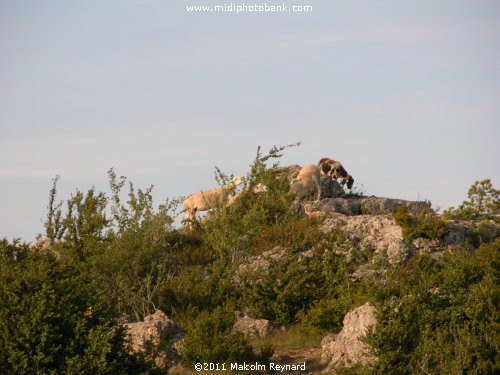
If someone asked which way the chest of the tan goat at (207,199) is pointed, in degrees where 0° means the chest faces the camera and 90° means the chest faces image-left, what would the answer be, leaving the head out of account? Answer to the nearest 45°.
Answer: approximately 270°

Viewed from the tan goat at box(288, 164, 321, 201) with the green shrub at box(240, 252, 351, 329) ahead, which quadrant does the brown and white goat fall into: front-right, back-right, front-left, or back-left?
back-left

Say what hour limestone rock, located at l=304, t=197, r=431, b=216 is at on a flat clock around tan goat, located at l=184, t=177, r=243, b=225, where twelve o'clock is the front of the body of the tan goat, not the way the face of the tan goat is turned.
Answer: The limestone rock is roughly at 12 o'clock from the tan goat.

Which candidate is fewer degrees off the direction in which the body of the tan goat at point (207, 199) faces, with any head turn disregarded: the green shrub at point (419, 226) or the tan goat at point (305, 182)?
the tan goat at point (305, 182)

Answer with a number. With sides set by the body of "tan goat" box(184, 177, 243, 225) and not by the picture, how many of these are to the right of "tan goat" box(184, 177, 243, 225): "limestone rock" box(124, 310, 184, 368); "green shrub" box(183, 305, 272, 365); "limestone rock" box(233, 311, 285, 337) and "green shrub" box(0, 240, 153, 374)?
4

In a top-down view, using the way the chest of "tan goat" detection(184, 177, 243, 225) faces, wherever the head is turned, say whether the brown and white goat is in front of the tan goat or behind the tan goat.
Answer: in front

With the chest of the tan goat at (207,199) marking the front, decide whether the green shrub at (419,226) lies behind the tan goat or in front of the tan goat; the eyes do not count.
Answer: in front

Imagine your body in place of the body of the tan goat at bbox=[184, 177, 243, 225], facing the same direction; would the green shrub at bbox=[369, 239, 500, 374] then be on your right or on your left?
on your right

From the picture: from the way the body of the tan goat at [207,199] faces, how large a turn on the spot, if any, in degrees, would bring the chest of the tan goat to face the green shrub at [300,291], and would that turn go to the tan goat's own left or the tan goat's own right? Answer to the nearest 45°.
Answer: approximately 90° to the tan goat's own right

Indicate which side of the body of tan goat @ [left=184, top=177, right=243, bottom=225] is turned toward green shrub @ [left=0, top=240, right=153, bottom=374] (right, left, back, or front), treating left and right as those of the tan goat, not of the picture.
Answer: right

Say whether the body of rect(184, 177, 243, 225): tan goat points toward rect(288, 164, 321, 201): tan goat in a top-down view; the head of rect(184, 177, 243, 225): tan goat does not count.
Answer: yes

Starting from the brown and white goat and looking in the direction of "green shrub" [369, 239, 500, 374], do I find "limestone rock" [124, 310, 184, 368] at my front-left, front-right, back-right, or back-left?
front-right

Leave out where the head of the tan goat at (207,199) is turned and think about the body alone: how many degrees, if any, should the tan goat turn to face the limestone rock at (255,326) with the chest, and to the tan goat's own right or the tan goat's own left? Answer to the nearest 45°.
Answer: approximately 90° to the tan goat's own right
